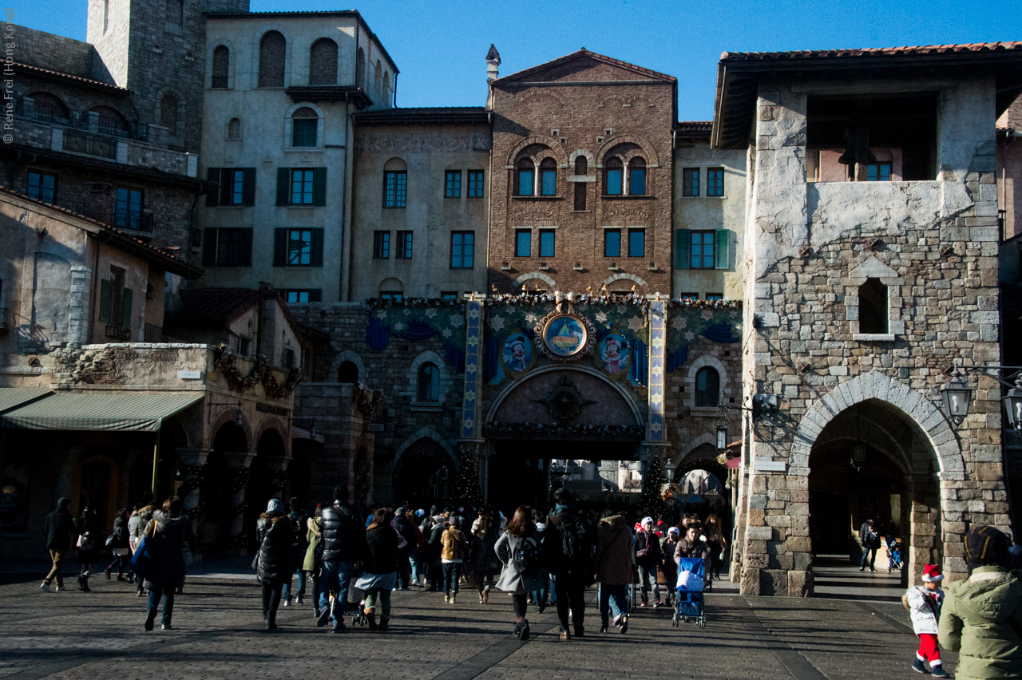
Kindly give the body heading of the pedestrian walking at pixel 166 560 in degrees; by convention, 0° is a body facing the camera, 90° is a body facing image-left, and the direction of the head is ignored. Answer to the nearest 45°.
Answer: approximately 180°

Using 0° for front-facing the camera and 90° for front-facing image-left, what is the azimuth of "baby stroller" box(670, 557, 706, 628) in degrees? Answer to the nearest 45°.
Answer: approximately 0°

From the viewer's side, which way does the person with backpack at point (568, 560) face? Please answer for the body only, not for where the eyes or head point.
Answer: away from the camera

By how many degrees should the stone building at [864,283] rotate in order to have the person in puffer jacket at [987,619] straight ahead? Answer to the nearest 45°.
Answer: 0° — it already faces them

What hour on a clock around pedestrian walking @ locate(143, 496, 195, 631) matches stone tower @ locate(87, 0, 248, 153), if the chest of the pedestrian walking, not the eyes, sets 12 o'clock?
The stone tower is roughly at 12 o'clock from the pedestrian walking.

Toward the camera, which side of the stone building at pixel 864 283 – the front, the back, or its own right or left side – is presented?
front

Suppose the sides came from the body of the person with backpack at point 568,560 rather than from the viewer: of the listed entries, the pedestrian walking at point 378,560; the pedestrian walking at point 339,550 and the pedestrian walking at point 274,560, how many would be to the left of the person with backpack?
3

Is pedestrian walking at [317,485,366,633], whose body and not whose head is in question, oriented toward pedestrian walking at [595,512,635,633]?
no

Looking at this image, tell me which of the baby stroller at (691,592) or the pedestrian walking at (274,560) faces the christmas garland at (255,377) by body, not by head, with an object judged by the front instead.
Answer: the pedestrian walking

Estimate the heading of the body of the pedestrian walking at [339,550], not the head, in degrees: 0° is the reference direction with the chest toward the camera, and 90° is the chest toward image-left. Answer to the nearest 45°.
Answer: approximately 180°

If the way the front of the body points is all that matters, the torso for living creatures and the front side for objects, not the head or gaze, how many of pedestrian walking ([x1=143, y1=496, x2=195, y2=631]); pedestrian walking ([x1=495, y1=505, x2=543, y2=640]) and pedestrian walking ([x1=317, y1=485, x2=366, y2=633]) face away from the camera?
3

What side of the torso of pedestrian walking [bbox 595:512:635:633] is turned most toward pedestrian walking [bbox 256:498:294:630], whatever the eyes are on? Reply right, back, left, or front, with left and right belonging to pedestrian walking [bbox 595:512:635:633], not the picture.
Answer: left

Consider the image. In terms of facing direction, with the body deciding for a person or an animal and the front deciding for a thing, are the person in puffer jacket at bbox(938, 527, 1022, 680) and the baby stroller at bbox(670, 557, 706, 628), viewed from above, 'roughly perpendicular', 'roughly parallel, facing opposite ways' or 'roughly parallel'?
roughly parallel, facing opposite ways

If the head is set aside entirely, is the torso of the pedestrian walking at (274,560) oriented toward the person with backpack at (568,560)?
no

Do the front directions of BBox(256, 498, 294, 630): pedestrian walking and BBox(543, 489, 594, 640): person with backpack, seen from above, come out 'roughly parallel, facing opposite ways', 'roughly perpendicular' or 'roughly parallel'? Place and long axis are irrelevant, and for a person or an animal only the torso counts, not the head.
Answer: roughly parallel

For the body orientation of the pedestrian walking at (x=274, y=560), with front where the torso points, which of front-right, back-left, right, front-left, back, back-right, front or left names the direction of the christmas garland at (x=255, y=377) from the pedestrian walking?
front

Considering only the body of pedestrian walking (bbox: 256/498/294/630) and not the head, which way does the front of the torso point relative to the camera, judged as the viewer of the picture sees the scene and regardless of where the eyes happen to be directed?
away from the camera

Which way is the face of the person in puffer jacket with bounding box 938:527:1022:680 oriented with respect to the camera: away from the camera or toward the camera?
away from the camera

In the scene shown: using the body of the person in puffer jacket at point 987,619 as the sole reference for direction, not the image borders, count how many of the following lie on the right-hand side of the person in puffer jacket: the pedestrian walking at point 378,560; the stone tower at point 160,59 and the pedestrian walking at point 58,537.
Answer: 0
